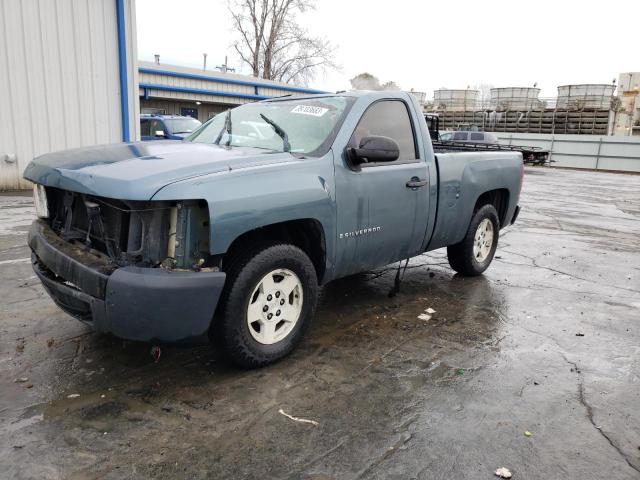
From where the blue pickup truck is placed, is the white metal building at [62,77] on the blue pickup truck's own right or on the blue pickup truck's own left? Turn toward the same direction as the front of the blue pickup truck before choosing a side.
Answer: on the blue pickup truck's own right

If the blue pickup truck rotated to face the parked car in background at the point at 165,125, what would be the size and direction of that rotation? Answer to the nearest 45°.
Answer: approximately 135° to its right

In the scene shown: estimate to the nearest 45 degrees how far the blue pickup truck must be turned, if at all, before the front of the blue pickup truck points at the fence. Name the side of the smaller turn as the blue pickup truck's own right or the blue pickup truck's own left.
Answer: approximately 180°

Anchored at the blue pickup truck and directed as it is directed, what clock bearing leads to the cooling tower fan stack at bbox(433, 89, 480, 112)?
The cooling tower fan stack is roughly at 5 o'clock from the blue pickup truck.

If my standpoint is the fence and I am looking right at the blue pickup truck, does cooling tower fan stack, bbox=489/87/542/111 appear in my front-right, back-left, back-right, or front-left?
back-right

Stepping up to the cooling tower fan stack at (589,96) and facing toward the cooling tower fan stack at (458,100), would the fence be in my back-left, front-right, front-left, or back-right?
back-left

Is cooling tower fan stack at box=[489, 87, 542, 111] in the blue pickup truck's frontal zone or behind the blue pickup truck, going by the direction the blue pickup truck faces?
behind

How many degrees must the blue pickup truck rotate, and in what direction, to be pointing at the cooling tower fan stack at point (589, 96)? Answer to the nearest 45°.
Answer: approximately 180°

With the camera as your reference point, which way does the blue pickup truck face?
facing the viewer and to the left of the viewer
